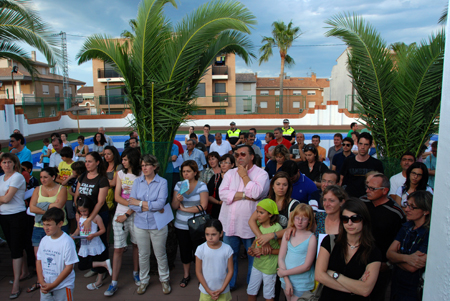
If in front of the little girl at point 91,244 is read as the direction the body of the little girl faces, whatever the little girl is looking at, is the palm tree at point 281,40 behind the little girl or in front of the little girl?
behind

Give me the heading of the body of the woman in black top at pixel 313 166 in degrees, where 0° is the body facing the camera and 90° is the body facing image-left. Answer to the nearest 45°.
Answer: approximately 45°

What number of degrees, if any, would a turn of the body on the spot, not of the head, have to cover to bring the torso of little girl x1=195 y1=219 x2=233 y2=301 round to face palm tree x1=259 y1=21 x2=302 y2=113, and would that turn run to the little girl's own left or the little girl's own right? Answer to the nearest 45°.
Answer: approximately 180°

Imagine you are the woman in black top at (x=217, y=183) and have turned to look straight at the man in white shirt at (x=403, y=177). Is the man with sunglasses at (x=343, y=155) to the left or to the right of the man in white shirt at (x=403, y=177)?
left

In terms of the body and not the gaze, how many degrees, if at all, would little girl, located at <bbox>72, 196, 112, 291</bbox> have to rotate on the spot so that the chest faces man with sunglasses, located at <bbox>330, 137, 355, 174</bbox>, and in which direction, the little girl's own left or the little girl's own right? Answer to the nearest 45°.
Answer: approximately 135° to the little girl's own left

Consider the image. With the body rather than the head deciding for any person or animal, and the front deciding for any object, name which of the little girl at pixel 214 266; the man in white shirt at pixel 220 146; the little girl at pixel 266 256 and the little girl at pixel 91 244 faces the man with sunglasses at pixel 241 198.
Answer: the man in white shirt

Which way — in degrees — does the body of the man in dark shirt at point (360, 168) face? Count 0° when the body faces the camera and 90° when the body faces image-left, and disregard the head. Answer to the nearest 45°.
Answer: approximately 0°

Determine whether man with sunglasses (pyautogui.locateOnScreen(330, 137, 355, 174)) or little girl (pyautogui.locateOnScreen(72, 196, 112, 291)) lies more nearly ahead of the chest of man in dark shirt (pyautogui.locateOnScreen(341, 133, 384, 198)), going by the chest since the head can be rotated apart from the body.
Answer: the little girl

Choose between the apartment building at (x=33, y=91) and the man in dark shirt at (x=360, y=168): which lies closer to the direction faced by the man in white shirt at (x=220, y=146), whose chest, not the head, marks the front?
the man in dark shirt

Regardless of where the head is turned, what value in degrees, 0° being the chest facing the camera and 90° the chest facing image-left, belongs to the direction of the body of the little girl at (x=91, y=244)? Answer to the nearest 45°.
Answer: approximately 45°
